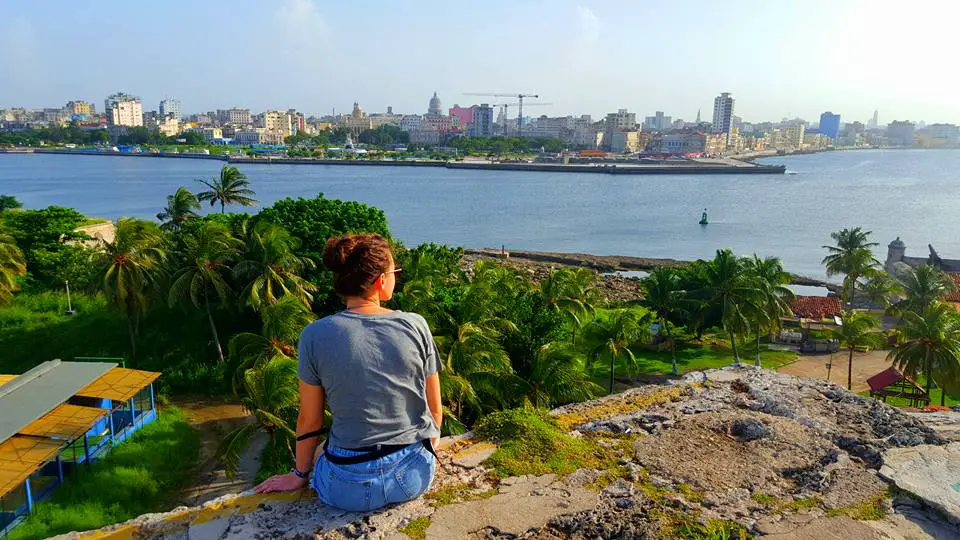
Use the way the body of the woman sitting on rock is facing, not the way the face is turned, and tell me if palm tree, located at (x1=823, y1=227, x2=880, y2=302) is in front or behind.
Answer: in front

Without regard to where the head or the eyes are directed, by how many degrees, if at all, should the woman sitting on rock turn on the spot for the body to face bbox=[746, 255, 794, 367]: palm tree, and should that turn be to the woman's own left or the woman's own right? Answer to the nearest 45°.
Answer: approximately 45° to the woman's own right

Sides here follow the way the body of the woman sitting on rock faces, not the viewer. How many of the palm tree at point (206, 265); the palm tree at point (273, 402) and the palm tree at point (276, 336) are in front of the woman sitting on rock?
3

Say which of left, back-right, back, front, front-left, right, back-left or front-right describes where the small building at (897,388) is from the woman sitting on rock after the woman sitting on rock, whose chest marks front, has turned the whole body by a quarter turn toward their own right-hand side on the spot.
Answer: front-left

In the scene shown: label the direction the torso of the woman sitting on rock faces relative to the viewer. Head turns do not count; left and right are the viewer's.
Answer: facing away from the viewer

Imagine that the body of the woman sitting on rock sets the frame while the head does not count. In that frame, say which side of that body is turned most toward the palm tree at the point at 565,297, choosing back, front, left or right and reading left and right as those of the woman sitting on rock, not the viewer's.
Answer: front

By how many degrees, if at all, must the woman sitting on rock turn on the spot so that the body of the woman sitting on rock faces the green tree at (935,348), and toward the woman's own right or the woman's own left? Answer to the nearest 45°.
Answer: approximately 45° to the woman's own right

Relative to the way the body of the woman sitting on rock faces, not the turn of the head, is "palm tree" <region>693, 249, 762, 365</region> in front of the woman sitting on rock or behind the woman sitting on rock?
in front

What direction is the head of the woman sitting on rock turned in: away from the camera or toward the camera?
away from the camera

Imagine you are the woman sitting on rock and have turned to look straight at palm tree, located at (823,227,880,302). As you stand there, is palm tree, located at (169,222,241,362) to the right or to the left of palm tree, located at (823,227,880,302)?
left

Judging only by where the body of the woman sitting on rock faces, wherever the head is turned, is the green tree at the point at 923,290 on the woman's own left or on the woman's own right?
on the woman's own right

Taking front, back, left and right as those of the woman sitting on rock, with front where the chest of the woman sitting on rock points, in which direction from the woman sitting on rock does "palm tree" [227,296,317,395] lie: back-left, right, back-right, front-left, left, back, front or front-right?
front

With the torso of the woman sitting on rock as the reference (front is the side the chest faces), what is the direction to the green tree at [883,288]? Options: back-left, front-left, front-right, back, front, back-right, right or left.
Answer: front-right

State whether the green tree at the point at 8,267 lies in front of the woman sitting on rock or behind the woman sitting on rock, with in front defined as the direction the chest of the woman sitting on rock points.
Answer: in front
